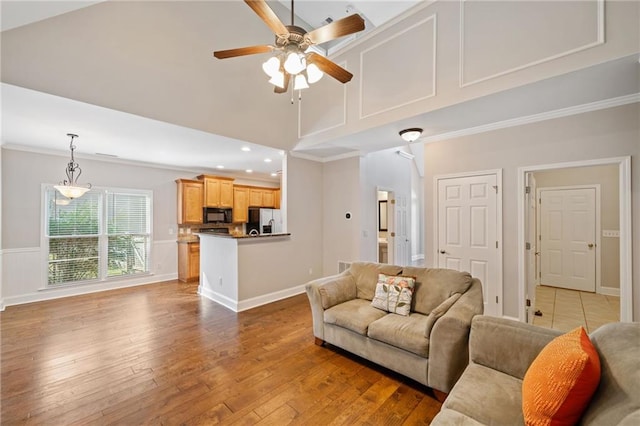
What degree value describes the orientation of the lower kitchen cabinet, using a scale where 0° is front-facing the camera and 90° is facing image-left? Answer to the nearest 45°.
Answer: approximately 315°

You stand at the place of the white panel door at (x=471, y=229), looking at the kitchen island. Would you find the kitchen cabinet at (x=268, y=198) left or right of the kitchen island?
right

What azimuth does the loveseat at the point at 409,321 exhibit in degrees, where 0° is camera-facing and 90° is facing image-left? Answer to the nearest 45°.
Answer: approximately 45°

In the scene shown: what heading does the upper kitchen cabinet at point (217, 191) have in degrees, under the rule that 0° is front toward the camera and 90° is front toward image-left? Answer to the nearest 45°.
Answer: approximately 315°

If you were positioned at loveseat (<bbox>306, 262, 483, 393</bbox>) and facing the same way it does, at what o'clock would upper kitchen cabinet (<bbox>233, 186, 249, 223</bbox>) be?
The upper kitchen cabinet is roughly at 3 o'clock from the loveseat.

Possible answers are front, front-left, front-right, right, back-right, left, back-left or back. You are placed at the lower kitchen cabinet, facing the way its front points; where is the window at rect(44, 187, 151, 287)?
back-right
